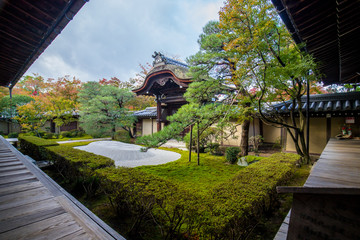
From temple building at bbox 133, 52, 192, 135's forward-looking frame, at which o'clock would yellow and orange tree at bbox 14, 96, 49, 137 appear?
The yellow and orange tree is roughly at 2 o'clock from the temple building.

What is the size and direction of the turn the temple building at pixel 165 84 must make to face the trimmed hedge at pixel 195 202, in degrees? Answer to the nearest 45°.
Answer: approximately 45° to its left

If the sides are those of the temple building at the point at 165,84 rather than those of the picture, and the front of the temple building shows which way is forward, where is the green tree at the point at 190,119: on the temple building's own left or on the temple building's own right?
on the temple building's own left

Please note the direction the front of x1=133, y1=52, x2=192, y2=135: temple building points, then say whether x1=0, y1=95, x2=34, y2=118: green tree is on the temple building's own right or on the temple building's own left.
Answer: on the temple building's own right

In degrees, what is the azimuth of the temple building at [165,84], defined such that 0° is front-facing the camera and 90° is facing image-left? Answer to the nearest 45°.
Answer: approximately 45°

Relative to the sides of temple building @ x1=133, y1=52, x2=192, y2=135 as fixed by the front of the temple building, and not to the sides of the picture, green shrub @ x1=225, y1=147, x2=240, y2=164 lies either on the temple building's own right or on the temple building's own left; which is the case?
on the temple building's own left

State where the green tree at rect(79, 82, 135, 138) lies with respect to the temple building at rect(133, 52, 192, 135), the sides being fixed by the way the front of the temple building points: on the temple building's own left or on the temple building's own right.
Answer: on the temple building's own right

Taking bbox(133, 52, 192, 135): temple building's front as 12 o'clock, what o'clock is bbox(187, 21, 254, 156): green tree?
The green tree is roughly at 10 o'clock from the temple building.

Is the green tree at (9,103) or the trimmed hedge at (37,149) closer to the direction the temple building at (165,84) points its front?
the trimmed hedge

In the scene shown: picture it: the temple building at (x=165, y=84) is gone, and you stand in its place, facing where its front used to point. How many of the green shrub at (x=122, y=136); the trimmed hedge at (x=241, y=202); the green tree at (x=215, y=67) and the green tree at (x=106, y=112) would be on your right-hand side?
2
